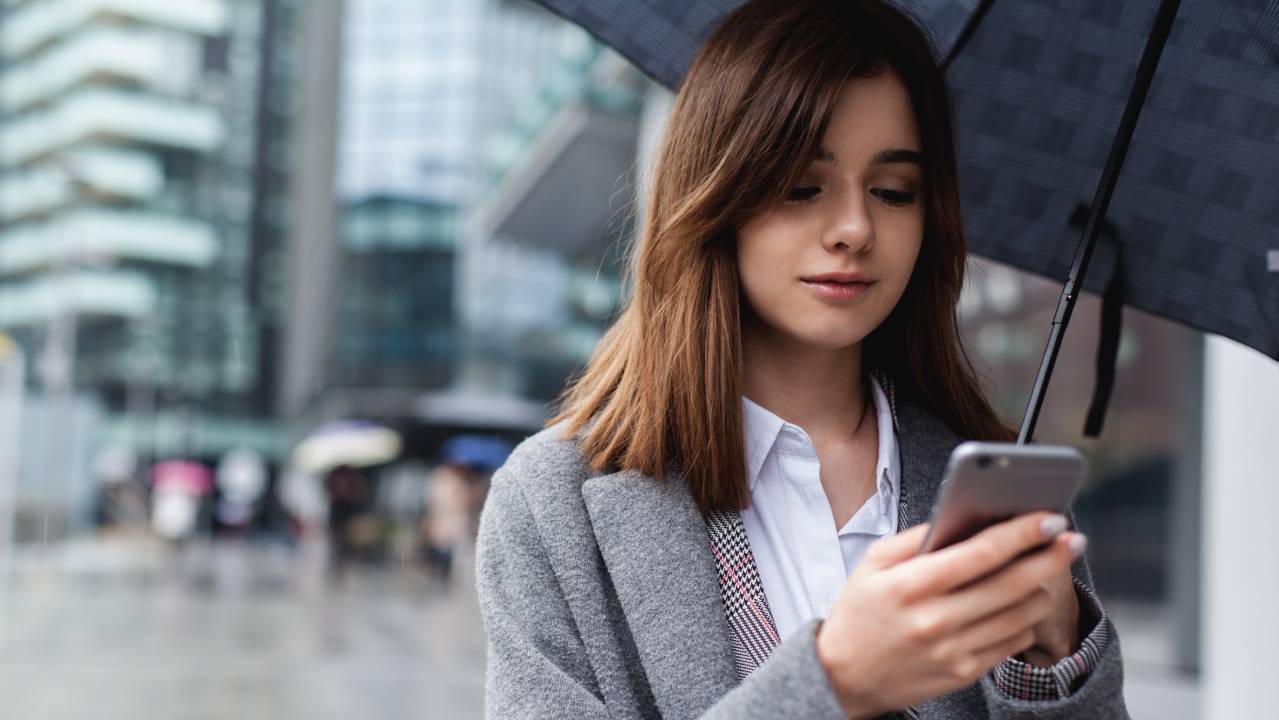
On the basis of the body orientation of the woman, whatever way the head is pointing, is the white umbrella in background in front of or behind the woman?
behind

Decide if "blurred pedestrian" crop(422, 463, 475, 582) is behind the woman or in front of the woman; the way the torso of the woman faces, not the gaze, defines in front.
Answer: behind

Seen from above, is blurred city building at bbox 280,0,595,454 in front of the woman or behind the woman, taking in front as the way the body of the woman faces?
behind

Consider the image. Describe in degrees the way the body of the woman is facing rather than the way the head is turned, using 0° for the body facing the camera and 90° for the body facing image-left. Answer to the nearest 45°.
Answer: approximately 315°
